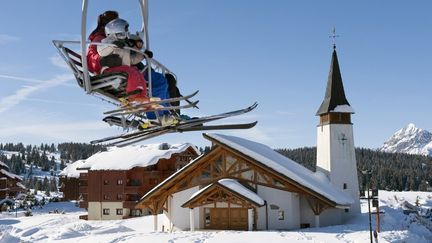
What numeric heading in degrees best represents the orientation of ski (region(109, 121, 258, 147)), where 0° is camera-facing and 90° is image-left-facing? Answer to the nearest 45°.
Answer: approximately 270°

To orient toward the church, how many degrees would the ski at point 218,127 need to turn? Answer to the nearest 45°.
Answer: approximately 90° to its left

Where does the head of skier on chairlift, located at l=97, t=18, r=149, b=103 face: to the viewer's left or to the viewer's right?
to the viewer's right

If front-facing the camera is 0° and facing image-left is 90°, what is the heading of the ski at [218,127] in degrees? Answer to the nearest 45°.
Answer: approximately 270°

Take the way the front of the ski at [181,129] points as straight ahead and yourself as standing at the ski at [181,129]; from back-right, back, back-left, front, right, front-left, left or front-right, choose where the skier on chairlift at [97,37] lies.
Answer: back-right

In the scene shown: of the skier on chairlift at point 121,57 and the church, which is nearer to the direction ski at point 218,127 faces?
the church

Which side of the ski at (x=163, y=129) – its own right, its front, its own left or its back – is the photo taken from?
right

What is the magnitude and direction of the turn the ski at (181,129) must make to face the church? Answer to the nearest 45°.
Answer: approximately 90° to its left

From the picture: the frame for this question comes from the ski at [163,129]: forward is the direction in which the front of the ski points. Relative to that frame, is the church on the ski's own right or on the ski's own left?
on the ski's own left
